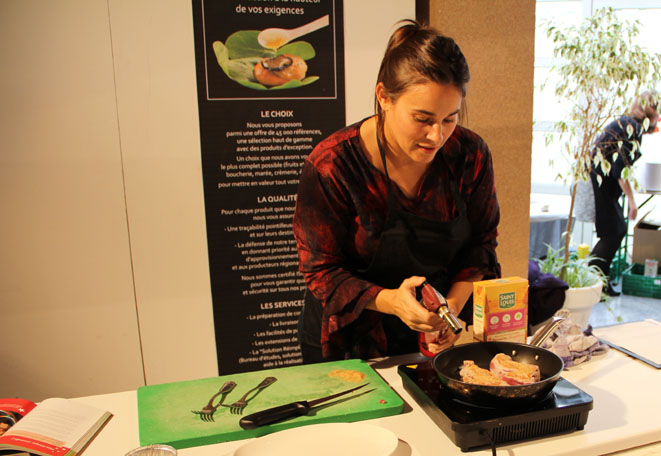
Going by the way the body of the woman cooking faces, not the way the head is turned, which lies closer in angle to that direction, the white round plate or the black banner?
the white round plate

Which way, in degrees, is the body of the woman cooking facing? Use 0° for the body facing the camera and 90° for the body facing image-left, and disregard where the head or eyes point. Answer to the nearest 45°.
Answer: approximately 315°

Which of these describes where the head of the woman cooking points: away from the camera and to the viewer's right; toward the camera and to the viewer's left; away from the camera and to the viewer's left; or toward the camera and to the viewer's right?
toward the camera and to the viewer's right

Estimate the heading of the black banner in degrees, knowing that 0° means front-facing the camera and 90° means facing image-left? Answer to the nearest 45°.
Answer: approximately 0°

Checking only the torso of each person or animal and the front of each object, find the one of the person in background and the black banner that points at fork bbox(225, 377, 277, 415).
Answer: the black banner

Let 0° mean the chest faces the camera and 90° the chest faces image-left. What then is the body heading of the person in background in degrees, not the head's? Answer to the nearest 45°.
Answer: approximately 270°

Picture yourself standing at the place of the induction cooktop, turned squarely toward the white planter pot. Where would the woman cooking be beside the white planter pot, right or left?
left

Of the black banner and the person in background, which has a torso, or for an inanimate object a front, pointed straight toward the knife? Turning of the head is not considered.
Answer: the black banner

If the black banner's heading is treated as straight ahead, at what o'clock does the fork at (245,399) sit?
The fork is roughly at 12 o'clock from the black banner.

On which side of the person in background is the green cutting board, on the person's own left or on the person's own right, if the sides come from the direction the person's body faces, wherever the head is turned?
on the person's own right

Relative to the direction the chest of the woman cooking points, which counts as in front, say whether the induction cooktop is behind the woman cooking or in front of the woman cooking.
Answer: in front

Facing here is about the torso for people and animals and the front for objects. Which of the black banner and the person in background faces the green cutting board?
the black banner
